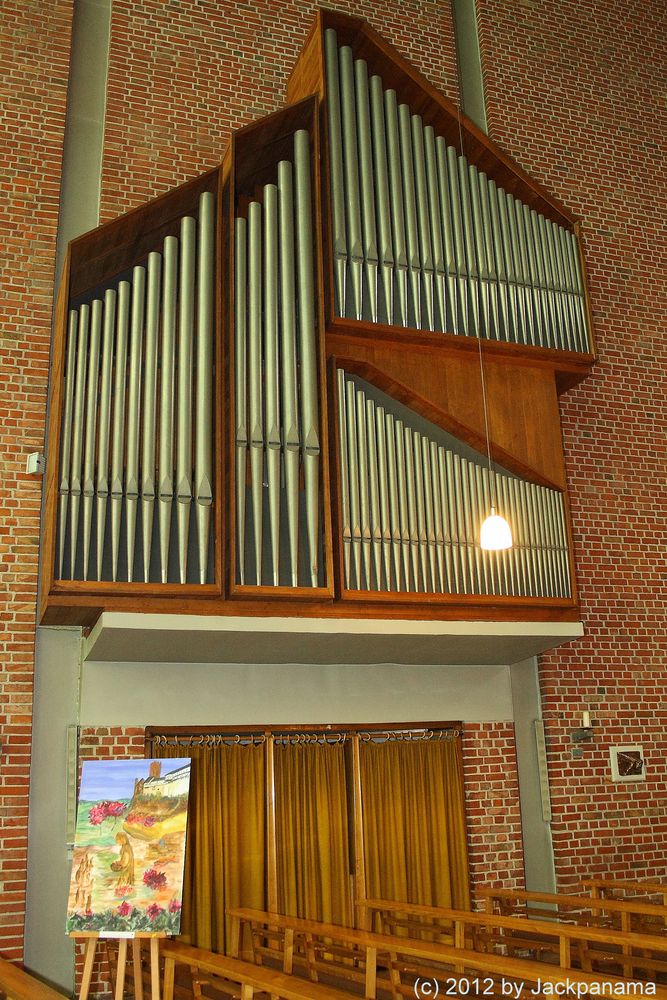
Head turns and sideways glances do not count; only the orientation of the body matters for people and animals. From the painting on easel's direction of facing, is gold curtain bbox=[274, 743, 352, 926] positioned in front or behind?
behind
